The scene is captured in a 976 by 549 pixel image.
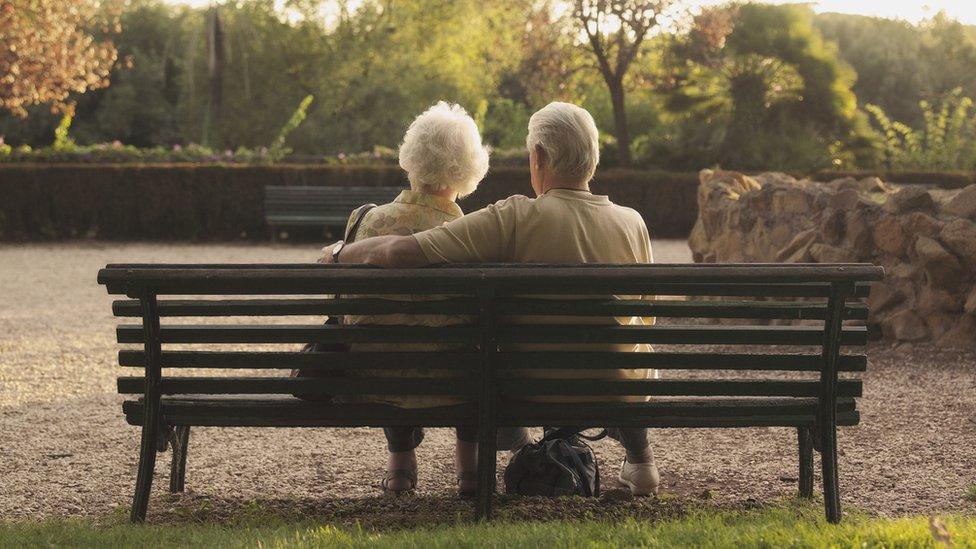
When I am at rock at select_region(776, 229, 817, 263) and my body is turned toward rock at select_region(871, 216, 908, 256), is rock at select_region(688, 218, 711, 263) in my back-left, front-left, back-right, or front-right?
back-left

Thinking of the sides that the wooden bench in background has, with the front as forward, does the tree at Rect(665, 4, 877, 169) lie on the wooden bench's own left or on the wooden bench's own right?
on the wooden bench's own left

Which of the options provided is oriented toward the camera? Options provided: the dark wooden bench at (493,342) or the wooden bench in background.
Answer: the wooden bench in background

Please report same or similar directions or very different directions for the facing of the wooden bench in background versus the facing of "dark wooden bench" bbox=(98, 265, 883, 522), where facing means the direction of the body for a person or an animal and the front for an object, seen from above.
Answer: very different directions

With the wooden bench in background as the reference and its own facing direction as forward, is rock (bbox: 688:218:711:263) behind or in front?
in front

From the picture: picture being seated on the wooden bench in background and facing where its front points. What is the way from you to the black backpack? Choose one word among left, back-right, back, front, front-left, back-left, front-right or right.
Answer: front

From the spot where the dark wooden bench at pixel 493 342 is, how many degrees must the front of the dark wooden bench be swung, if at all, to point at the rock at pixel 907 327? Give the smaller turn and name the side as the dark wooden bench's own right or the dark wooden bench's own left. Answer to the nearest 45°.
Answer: approximately 45° to the dark wooden bench's own right

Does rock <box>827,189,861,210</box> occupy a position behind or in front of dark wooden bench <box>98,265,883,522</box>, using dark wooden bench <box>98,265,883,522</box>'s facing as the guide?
in front

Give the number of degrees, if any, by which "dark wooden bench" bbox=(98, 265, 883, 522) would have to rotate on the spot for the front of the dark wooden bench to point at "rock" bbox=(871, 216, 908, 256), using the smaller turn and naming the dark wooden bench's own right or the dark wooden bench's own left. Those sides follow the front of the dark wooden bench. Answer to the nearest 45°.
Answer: approximately 45° to the dark wooden bench's own right

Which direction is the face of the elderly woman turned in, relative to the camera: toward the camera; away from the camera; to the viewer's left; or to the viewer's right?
away from the camera

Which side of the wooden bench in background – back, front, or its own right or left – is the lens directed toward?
front

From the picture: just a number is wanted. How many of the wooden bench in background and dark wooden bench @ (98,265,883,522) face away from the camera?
1

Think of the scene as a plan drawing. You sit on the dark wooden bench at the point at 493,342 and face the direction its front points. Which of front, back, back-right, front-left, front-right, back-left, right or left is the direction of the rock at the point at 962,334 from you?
front-right

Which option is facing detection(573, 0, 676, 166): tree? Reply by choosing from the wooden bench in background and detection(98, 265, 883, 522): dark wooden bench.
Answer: the dark wooden bench

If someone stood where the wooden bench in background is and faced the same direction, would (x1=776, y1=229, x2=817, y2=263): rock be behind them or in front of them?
in front

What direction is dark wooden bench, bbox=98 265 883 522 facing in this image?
away from the camera
